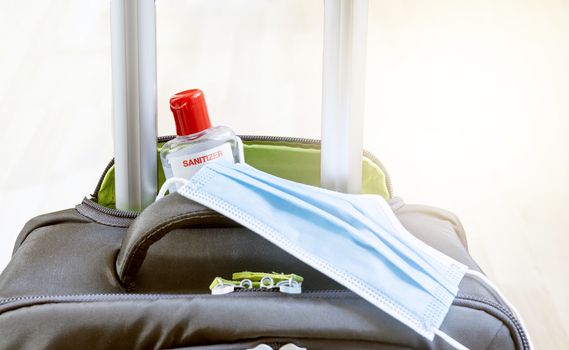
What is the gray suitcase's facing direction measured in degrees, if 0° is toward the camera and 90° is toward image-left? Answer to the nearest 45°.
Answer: approximately 0°
